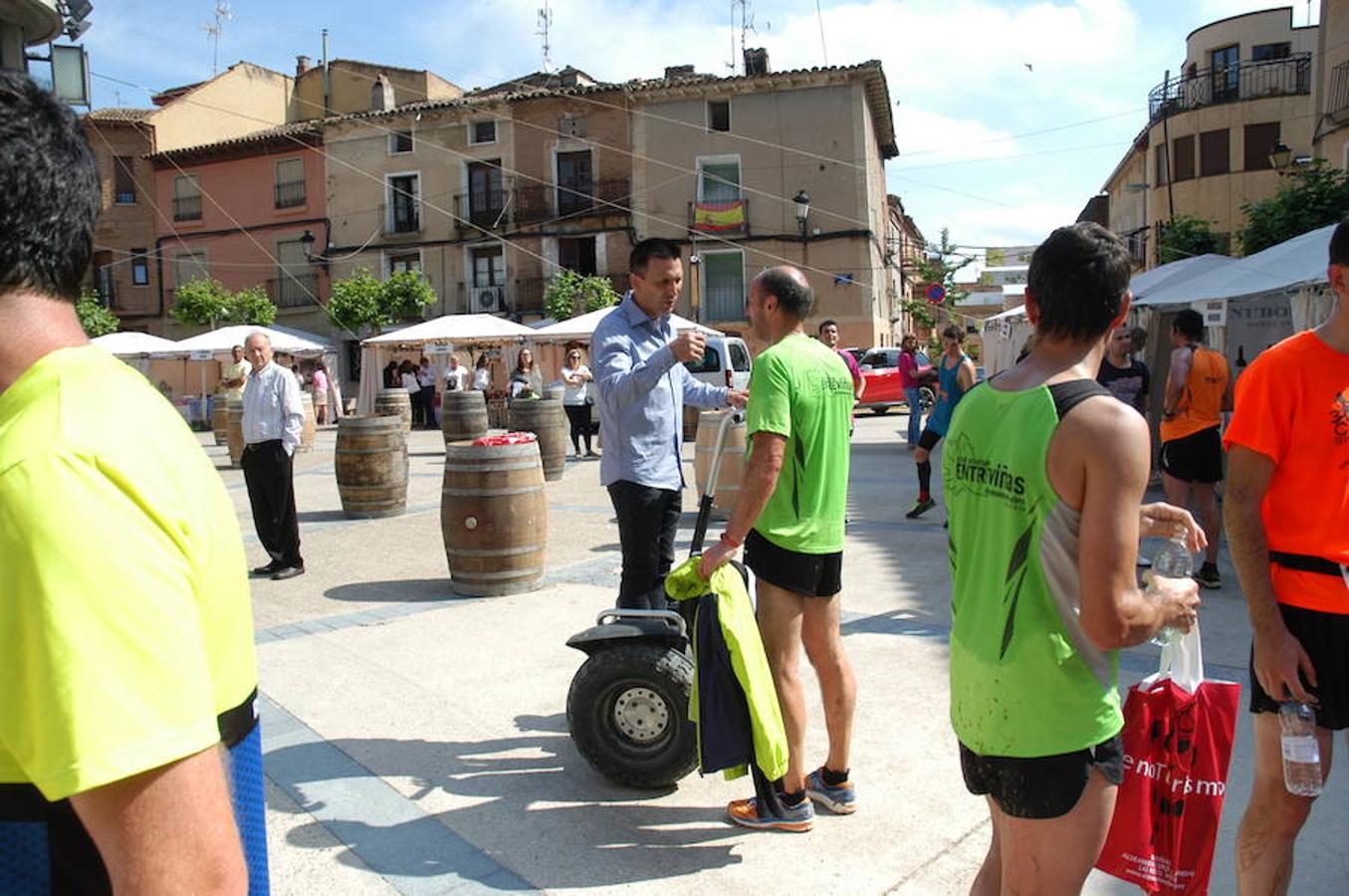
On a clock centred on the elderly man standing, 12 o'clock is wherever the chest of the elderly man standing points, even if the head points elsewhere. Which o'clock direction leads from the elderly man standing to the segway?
The segway is roughly at 10 o'clock from the elderly man standing.

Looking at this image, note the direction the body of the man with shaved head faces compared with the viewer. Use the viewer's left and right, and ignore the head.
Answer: facing away from the viewer and to the left of the viewer

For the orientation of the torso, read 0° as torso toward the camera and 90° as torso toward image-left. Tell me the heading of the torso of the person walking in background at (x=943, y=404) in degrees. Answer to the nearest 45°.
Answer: approximately 45°

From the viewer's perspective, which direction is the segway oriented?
to the viewer's right

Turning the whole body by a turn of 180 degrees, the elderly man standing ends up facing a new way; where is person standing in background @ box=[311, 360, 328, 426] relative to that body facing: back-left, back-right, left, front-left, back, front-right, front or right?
front-left

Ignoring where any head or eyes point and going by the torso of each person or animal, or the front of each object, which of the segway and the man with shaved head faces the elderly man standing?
the man with shaved head

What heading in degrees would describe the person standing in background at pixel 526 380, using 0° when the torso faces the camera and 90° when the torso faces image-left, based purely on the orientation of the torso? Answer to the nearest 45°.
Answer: approximately 0°

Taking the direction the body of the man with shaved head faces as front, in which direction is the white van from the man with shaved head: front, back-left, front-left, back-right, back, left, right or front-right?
front-right

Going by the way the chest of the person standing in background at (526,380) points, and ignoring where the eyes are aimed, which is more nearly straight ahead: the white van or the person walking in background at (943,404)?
the person walking in background

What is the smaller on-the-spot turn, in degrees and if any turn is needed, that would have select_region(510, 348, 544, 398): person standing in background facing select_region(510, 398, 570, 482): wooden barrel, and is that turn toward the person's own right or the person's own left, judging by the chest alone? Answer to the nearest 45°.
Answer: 0° — they already face it

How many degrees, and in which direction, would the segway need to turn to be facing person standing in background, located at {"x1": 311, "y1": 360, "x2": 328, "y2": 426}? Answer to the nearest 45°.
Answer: approximately 90° to its left
